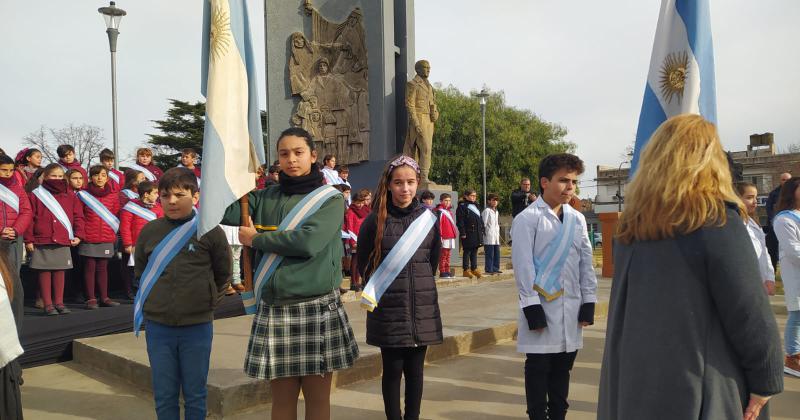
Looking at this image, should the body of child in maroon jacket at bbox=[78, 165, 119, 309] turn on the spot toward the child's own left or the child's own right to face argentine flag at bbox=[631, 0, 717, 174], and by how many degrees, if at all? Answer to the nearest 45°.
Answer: approximately 45° to the child's own left

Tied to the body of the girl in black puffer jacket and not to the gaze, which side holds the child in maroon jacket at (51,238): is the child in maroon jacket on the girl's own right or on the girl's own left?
on the girl's own right

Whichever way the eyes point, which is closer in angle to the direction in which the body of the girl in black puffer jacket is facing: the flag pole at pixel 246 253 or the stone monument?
the flag pole

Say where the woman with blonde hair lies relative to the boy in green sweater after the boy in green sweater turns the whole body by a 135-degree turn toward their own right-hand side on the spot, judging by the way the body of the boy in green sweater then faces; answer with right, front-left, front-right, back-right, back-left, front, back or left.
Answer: back

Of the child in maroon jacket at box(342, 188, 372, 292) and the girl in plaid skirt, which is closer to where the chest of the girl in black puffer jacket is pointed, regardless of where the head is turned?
the girl in plaid skirt

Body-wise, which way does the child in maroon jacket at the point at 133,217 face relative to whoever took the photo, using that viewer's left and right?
facing the viewer and to the right of the viewer

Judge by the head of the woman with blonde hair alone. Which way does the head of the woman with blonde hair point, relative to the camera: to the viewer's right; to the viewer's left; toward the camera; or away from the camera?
away from the camera

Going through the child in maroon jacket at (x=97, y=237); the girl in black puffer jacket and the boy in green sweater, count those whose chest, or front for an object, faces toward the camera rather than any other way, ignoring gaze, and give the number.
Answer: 3

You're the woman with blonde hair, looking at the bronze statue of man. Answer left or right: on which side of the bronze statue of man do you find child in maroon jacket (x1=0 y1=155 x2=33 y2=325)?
left

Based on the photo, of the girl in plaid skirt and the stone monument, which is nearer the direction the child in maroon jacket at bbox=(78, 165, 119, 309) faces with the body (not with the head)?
the girl in plaid skirt
